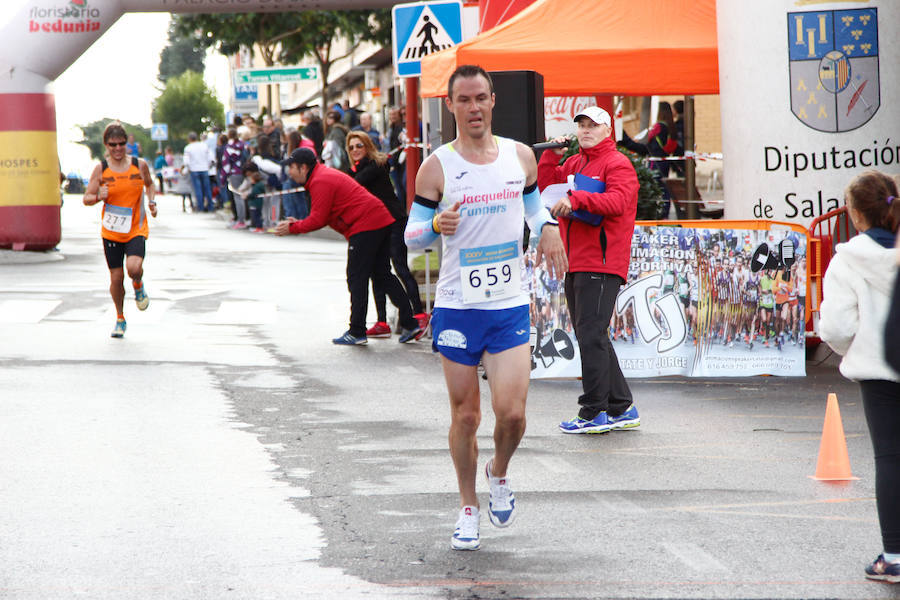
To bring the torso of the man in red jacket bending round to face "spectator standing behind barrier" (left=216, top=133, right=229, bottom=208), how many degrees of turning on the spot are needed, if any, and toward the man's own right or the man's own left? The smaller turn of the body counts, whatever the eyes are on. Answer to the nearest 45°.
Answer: approximately 90° to the man's own right

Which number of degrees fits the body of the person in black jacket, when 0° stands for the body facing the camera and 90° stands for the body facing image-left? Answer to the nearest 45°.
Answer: approximately 45°

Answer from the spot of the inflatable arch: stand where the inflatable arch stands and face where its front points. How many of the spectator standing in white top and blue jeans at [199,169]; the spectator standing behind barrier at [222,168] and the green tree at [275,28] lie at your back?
3

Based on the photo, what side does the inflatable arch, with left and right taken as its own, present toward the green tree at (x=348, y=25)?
back

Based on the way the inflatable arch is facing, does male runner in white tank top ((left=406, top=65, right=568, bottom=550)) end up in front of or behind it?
in front

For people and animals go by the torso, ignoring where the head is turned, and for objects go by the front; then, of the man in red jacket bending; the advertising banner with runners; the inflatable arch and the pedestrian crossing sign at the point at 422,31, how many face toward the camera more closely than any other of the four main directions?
3

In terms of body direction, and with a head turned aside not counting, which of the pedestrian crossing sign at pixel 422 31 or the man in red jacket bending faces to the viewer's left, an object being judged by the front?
the man in red jacket bending

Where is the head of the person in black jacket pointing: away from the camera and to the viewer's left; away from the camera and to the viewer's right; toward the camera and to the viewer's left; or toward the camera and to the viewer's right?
toward the camera and to the viewer's left

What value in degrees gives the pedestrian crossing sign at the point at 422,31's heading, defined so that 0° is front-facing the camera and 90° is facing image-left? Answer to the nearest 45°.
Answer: approximately 0°

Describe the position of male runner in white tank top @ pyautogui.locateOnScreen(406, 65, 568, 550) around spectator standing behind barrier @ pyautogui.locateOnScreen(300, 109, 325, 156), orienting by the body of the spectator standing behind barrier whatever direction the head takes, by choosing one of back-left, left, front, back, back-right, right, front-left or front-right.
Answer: front-left
